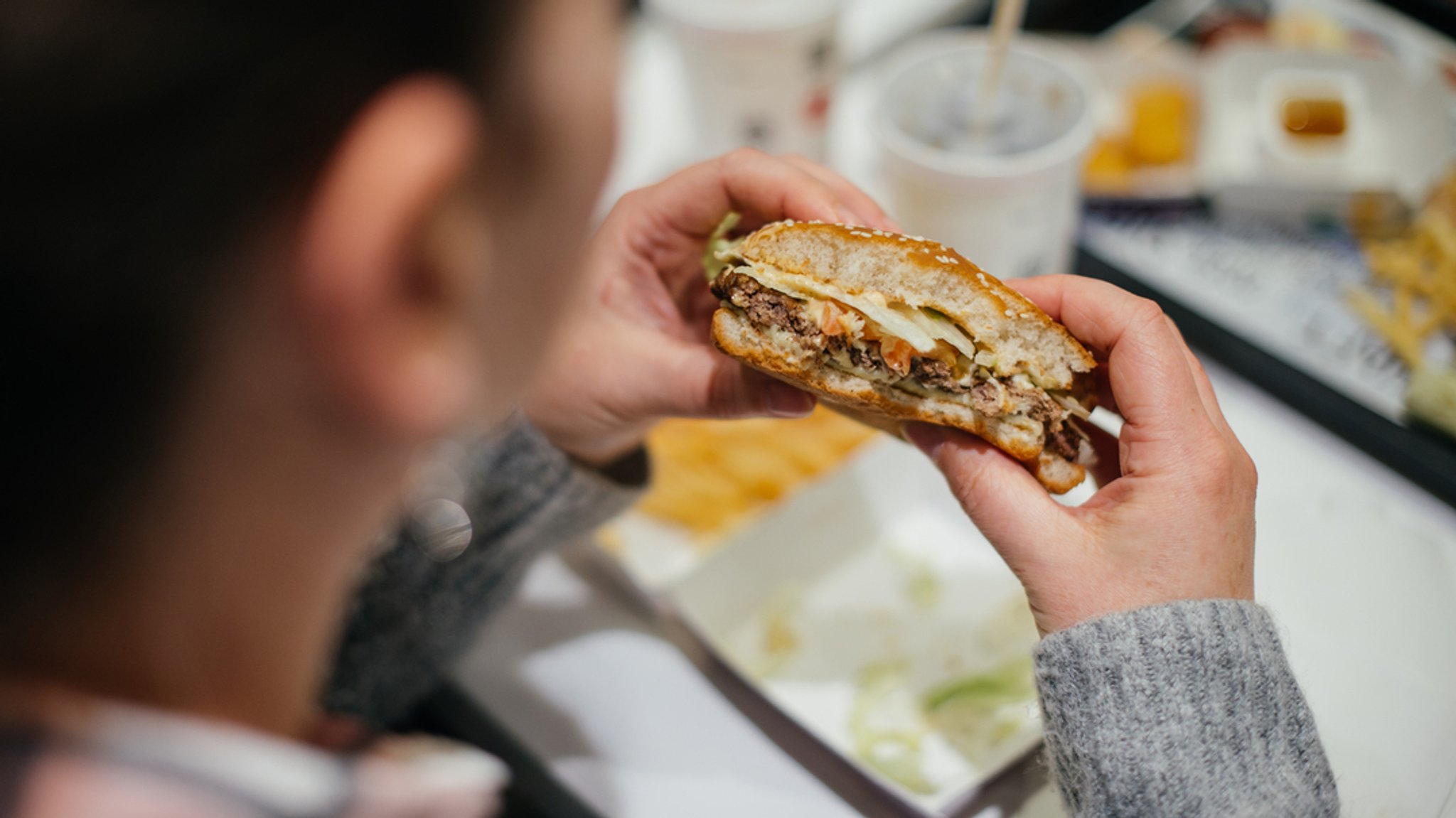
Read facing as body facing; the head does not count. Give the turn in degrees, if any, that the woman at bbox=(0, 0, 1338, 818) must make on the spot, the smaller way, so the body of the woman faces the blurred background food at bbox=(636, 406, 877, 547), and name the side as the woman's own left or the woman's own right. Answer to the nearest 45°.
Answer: approximately 45° to the woman's own left

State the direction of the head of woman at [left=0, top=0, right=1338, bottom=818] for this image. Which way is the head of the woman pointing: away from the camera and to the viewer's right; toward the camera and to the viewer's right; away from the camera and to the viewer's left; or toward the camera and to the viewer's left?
away from the camera and to the viewer's right

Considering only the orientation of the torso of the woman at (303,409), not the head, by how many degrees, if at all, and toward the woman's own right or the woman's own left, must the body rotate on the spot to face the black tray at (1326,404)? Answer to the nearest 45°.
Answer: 0° — they already face it

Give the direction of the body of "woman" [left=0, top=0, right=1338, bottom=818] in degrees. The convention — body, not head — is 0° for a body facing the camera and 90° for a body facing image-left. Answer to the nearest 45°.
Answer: approximately 225°

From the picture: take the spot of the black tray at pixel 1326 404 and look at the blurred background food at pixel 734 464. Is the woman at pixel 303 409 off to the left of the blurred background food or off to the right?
left

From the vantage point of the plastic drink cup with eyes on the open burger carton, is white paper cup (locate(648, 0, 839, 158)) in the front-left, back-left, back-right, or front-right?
back-right

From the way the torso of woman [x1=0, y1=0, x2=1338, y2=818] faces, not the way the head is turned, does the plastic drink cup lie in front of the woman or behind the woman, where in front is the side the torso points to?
in front

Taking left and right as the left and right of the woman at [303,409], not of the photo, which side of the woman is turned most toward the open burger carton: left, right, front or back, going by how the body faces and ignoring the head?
front

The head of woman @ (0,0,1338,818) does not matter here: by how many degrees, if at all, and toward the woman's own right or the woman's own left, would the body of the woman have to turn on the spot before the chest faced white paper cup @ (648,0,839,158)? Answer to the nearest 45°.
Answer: approximately 45° to the woman's own left
